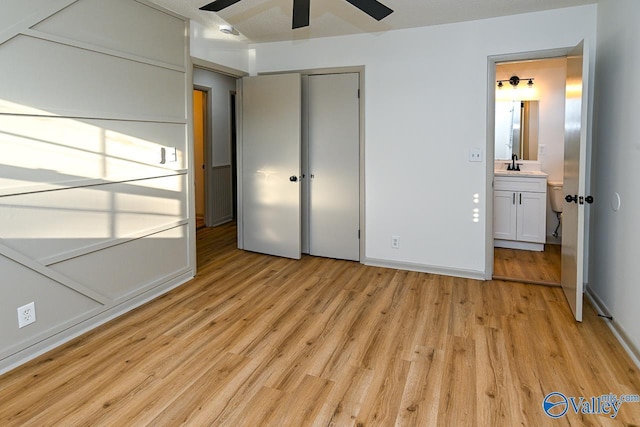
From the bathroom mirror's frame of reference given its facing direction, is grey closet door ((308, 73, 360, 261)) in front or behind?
in front

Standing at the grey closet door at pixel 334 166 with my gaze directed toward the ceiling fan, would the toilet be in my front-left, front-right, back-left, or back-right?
back-left

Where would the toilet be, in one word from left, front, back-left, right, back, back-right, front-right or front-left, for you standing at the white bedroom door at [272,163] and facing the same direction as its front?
back-left

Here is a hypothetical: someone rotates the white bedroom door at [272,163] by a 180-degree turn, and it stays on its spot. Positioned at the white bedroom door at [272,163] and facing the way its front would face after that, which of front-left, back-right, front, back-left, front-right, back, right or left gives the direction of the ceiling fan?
back-right

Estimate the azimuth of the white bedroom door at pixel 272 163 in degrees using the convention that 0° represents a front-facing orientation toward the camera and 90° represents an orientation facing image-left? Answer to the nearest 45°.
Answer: approximately 45°

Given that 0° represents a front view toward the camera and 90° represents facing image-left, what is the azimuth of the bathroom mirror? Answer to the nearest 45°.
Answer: approximately 0°

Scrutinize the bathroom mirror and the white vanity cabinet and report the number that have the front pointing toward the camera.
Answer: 2

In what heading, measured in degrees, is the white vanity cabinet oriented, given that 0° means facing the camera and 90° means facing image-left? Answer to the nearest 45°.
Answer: approximately 0°

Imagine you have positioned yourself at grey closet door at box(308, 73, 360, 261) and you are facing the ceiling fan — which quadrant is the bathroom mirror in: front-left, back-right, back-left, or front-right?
back-left
